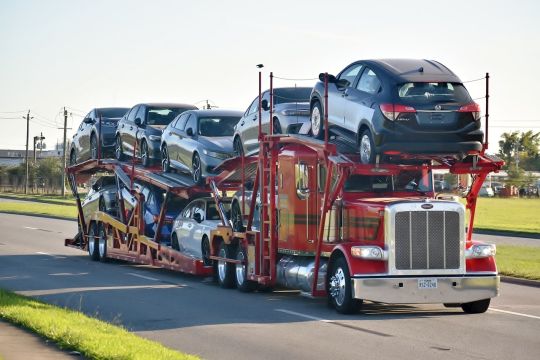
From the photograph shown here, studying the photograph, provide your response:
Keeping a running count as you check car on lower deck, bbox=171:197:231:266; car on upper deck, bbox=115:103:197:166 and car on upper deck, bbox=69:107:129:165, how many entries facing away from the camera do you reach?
0

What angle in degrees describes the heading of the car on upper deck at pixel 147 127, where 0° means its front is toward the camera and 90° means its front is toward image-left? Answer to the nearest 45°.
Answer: approximately 315°

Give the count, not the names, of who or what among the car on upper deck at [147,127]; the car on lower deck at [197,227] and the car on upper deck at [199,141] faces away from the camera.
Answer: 0

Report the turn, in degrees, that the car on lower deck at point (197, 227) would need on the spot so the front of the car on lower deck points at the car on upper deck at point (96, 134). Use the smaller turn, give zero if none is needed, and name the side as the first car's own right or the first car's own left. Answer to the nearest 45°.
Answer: approximately 180°

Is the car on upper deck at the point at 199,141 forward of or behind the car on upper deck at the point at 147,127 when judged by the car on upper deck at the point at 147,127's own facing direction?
forward

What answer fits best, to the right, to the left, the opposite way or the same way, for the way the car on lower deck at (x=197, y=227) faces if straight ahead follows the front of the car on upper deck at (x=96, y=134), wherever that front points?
the same way

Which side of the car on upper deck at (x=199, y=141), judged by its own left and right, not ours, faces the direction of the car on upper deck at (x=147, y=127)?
back

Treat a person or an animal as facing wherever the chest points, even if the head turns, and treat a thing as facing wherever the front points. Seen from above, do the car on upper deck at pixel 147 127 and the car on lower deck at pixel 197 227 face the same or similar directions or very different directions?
same or similar directions

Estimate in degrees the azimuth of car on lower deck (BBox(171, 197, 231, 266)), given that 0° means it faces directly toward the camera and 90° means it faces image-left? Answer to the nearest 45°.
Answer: approximately 315°

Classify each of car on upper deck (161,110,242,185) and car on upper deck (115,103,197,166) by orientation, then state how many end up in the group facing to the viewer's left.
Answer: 0

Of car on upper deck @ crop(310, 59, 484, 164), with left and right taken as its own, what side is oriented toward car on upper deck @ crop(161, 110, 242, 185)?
front

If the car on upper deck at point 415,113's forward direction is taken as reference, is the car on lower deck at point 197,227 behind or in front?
in front

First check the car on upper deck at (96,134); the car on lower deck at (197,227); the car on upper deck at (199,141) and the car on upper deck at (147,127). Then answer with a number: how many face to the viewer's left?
0

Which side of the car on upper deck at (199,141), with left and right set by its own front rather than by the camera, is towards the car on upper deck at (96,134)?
back

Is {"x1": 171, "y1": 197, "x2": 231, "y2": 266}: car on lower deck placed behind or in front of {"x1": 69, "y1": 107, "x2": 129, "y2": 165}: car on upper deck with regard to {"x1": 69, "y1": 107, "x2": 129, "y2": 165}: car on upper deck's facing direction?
in front

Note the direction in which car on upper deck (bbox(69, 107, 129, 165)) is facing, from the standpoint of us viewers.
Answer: facing the viewer and to the right of the viewer

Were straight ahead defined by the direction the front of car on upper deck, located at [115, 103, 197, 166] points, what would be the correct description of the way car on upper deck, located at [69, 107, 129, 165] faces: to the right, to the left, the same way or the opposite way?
the same way
